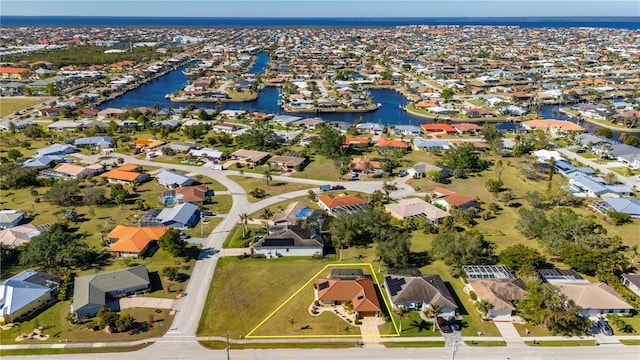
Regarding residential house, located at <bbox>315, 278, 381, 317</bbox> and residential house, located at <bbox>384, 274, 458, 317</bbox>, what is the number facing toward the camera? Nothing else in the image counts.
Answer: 2

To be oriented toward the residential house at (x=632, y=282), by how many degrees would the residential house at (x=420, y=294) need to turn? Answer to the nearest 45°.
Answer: approximately 90° to its left

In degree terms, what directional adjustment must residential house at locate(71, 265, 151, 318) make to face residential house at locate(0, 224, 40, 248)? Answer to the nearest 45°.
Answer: approximately 135° to its right

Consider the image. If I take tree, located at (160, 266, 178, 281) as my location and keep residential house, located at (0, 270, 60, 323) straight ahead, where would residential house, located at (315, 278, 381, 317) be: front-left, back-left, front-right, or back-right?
back-left

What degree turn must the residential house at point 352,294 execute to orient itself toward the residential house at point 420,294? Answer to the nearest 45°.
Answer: approximately 90° to its left

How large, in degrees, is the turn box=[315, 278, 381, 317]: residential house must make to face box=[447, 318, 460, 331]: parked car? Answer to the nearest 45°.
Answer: approximately 90° to its left

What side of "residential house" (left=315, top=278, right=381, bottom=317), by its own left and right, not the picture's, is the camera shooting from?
front

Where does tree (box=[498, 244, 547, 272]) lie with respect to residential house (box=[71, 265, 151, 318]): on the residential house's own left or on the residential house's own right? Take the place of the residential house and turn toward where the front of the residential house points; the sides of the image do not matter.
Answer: on the residential house's own left

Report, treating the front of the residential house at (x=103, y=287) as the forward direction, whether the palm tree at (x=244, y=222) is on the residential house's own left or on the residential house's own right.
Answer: on the residential house's own left

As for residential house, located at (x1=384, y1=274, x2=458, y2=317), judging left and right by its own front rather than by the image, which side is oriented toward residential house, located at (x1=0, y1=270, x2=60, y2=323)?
right

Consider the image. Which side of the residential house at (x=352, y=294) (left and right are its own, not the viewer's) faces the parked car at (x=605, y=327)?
left

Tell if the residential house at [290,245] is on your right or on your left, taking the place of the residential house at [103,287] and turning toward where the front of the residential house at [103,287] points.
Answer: on your left

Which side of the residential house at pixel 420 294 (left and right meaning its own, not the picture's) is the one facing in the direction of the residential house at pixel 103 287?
right

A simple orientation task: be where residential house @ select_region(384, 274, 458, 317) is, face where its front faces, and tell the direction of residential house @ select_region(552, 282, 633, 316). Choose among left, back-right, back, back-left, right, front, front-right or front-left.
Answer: left

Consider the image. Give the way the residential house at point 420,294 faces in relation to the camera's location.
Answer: facing the viewer

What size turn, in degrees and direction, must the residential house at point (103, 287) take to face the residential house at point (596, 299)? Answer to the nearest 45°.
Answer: approximately 45° to its left

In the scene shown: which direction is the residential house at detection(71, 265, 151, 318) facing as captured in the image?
toward the camera

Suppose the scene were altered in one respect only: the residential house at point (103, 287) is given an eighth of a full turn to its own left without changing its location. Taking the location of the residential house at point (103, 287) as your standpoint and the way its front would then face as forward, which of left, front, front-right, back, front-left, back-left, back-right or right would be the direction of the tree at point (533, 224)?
front-left
